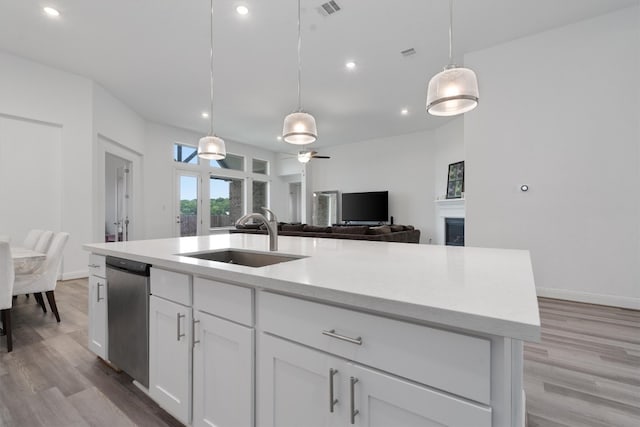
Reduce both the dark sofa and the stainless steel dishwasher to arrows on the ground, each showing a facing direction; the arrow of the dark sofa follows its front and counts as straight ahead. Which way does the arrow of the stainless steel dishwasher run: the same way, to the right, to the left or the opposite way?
the opposite way

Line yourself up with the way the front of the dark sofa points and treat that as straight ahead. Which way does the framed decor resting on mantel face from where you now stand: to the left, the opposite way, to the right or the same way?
to the left

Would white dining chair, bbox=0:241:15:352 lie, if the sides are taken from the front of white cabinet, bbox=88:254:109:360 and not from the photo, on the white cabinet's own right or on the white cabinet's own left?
on the white cabinet's own right

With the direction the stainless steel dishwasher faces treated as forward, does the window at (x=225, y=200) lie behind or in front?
behind

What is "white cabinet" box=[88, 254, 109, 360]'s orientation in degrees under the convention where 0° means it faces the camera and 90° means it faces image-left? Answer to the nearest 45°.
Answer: approximately 45°

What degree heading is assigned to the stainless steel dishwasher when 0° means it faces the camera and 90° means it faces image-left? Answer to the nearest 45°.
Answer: approximately 45°

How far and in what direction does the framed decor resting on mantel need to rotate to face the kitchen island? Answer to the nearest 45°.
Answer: approximately 45° to its left

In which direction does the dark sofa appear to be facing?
away from the camera

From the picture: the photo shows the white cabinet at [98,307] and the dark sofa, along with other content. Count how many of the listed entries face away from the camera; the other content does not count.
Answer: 1
